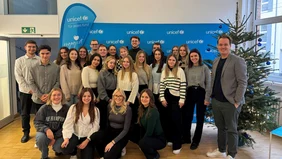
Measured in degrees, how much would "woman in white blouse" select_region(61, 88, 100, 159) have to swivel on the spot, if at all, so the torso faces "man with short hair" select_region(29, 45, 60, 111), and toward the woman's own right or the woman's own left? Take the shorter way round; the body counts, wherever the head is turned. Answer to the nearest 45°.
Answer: approximately 135° to the woman's own right

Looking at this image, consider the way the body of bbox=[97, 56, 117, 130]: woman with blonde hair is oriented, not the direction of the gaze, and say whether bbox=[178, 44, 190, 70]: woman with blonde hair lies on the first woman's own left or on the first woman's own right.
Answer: on the first woman's own left

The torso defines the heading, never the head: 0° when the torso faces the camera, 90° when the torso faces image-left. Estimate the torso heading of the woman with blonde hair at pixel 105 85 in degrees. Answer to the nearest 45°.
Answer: approximately 315°
